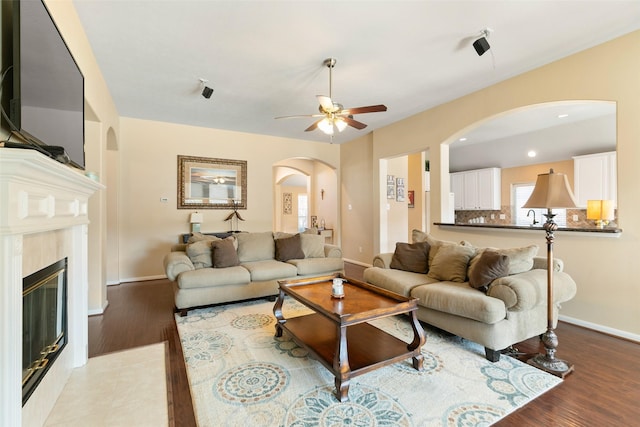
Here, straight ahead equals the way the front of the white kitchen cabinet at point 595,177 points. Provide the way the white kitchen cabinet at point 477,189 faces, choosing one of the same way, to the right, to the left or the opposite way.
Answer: the same way

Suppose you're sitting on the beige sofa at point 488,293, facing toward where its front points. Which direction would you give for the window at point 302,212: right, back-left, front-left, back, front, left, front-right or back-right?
right

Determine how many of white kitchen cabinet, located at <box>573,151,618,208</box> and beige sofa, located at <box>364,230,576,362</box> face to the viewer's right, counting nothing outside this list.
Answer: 0

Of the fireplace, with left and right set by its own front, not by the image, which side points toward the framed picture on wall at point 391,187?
front

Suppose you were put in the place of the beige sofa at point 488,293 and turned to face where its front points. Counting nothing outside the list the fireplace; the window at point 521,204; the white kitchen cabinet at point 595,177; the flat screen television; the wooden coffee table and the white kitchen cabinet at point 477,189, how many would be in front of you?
3

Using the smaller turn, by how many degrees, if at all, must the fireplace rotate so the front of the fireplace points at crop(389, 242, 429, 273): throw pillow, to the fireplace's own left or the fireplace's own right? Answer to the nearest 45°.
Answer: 0° — it already faces it

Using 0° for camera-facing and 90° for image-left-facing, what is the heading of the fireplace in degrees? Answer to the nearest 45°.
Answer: approximately 270°

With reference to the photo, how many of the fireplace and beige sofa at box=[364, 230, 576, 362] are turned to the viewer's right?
1

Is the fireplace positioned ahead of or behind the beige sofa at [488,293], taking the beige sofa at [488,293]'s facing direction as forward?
ahead

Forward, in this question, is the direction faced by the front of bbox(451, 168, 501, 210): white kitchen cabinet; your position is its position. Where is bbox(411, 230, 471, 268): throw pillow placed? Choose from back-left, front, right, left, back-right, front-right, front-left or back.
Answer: front-left

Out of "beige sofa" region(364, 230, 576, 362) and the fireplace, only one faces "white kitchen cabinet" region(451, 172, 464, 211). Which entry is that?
the fireplace

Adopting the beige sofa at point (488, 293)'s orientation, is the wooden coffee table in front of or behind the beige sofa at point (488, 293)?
in front

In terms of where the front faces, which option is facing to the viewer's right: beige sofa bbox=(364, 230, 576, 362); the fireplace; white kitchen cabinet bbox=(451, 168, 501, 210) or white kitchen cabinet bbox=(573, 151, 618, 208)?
the fireplace

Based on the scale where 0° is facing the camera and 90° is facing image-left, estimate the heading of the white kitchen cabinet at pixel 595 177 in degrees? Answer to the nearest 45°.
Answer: approximately 45°

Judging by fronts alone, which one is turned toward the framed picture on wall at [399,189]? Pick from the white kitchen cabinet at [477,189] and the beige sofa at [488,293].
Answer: the white kitchen cabinet

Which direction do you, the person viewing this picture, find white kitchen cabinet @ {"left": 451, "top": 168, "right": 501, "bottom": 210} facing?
facing the viewer and to the left of the viewer

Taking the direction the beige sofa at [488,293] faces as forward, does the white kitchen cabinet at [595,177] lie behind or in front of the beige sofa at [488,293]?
behind

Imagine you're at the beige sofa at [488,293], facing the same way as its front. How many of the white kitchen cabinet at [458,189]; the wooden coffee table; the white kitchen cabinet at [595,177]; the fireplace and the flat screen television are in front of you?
3

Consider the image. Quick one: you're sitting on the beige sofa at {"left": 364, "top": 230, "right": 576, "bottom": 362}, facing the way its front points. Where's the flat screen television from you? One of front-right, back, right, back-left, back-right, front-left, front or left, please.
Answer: front

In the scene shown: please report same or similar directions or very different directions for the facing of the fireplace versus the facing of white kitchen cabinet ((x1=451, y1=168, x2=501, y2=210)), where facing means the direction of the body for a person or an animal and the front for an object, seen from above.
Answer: very different directions
